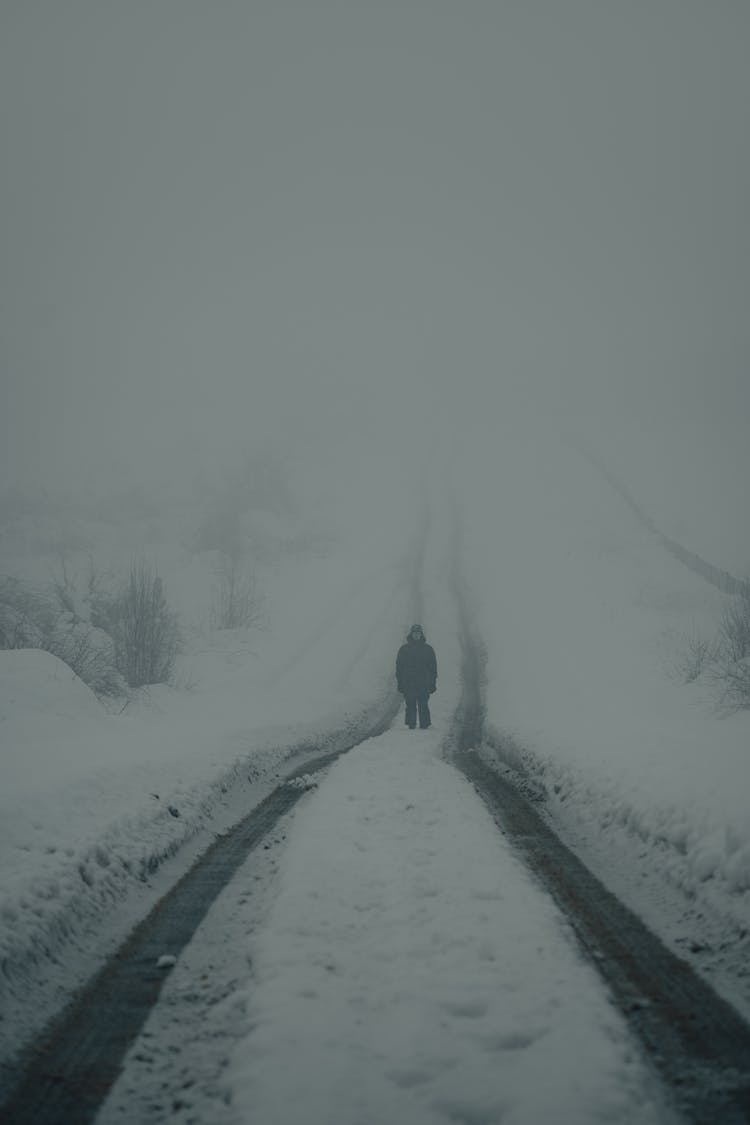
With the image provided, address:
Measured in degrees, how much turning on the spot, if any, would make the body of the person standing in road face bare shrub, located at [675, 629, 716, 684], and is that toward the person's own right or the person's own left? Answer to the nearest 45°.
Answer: approximately 90° to the person's own left

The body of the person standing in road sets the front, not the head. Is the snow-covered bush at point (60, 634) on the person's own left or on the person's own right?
on the person's own right

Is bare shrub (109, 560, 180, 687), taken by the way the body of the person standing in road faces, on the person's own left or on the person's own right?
on the person's own right

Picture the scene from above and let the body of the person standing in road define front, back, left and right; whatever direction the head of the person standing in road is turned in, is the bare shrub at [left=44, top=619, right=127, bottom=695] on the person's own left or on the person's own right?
on the person's own right

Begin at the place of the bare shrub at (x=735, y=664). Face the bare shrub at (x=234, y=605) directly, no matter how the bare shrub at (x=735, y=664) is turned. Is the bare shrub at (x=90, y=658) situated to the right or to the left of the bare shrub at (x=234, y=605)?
left

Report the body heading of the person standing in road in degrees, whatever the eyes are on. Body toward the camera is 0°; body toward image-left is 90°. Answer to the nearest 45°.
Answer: approximately 0°

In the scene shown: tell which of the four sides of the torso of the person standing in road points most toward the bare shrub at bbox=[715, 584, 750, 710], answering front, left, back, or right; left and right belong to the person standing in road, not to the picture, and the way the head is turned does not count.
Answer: left
